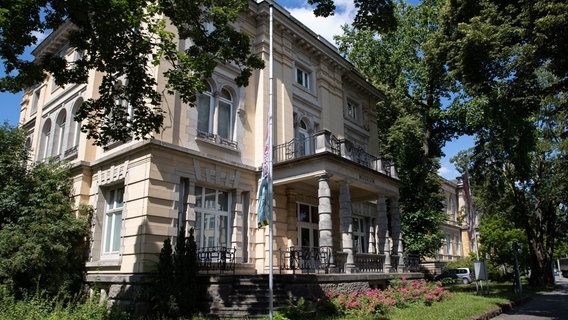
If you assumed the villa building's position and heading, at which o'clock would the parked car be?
The parked car is roughly at 9 o'clock from the villa building.

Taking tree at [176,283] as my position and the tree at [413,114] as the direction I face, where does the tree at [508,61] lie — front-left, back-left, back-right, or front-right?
front-right

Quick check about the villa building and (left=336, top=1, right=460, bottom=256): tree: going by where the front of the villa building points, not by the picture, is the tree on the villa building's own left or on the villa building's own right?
on the villa building's own left

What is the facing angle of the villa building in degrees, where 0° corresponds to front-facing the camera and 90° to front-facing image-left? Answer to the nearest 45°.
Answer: approximately 315°
